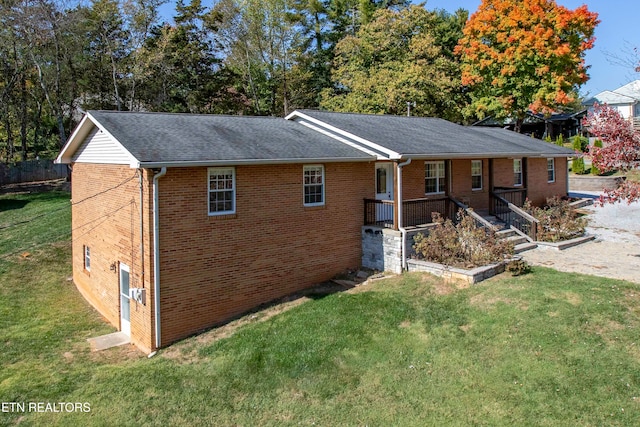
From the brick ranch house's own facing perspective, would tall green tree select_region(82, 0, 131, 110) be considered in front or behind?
behind

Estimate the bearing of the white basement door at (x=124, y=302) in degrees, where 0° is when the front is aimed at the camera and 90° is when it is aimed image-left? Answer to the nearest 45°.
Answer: approximately 45°

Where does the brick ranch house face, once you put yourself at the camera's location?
facing the viewer and to the right of the viewer

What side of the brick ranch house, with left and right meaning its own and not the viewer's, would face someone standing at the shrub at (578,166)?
left

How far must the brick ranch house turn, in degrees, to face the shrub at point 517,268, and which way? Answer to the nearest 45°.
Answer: approximately 45° to its left

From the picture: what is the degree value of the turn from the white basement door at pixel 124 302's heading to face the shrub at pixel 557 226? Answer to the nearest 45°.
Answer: approximately 135° to its left

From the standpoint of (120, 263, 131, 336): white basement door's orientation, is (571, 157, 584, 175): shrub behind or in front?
behind

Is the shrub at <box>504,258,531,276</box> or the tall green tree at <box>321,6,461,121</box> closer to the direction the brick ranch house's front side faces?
the shrub

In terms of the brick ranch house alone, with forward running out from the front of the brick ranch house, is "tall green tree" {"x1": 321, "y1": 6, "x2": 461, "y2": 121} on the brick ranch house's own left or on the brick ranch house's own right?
on the brick ranch house's own left

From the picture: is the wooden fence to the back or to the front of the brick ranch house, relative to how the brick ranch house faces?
to the back
